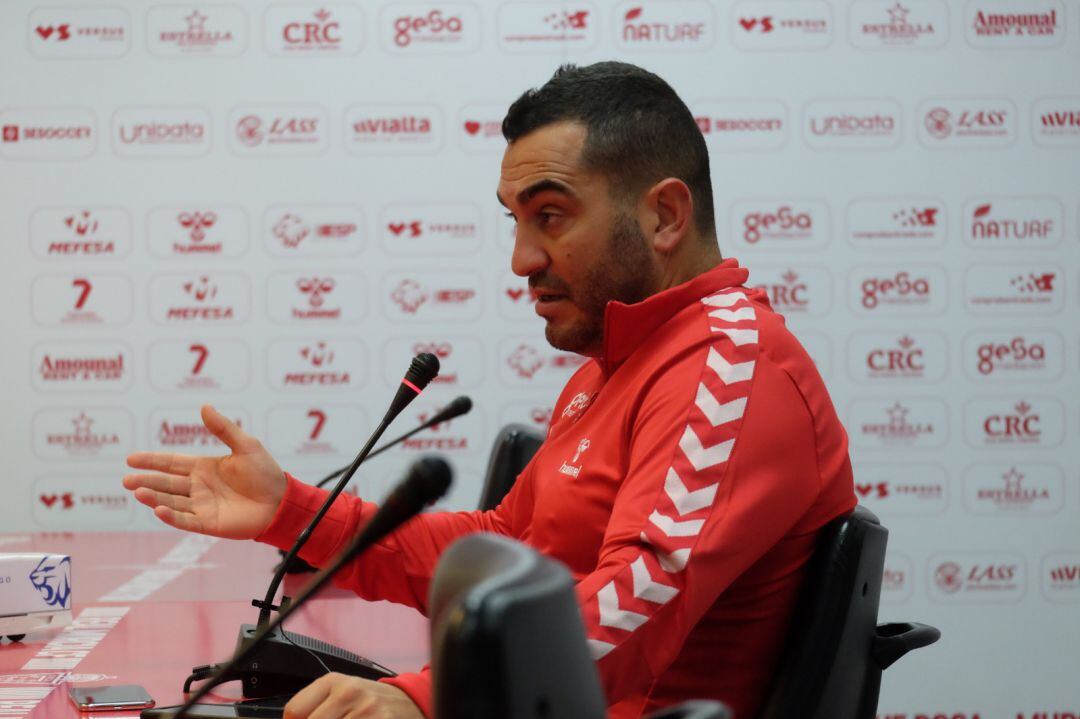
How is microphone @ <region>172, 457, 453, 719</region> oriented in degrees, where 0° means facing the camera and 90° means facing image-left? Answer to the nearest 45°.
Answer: approximately 270°

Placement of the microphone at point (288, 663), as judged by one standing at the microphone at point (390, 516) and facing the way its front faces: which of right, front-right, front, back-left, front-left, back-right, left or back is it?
left

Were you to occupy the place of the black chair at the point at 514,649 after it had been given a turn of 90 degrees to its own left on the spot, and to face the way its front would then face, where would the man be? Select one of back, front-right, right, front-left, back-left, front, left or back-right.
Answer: back-right

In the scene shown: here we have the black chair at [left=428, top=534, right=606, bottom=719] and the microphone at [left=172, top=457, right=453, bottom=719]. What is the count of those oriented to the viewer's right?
1

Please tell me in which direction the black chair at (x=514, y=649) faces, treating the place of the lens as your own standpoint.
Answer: facing away from the viewer and to the left of the viewer
